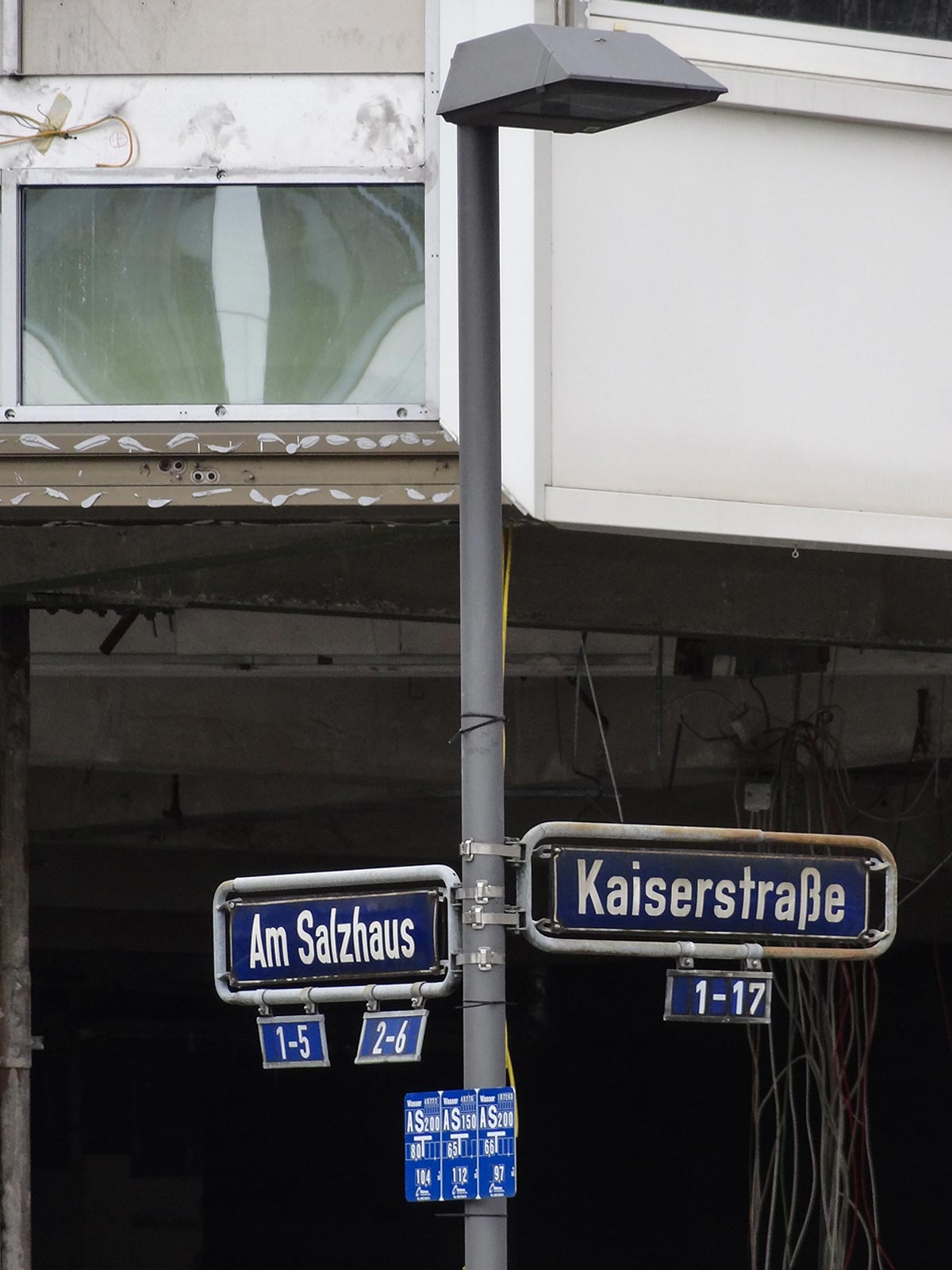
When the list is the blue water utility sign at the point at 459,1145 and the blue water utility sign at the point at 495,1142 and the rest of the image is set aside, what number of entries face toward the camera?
2

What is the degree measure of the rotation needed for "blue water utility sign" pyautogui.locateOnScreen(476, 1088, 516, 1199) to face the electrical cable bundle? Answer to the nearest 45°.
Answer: approximately 180°

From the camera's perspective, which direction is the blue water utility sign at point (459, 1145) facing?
toward the camera

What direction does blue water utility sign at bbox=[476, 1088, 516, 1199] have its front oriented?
toward the camera

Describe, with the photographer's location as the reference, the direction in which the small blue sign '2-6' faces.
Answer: facing the viewer and to the left of the viewer

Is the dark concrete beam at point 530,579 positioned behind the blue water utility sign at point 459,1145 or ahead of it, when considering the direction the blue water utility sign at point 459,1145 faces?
behind

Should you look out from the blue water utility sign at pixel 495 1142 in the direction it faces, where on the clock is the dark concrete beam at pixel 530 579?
The dark concrete beam is roughly at 6 o'clock from the blue water utility sign.

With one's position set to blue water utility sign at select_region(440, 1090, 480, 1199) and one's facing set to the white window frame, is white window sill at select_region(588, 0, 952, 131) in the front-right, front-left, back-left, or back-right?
front-right
